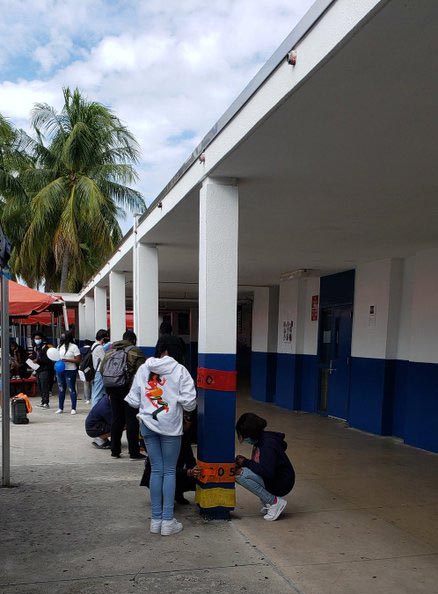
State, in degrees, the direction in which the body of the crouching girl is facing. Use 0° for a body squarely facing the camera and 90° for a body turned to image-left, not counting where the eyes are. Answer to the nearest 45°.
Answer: approximately 90°

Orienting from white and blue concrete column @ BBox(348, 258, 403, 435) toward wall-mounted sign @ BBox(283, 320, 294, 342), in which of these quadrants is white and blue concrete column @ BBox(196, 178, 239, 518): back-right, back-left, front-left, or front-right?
back-left

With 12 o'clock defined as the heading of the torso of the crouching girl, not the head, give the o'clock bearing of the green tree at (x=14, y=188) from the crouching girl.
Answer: The green tree is roughly at 2 o'clock from the crouching girl.

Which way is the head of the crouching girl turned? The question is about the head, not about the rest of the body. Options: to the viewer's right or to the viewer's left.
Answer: to the viewer's left

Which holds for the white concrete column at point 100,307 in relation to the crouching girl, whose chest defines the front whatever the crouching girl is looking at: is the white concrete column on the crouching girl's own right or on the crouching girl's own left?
on the crouching girl's own right

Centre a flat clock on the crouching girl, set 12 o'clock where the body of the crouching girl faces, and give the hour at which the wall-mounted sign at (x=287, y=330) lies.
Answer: The wall-mounted sign is roughly at 3 o'clock from the crouching girl.

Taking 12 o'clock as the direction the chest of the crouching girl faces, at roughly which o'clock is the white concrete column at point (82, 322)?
The white concrete column is roughly at 2 o'clock from the crouching girl.

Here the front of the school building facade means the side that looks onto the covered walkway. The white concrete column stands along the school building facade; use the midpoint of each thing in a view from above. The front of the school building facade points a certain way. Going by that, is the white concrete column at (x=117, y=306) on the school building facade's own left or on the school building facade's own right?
on the school building facade's own right

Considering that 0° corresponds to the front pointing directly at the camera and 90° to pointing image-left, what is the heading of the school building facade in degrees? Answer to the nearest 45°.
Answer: approximately 45°

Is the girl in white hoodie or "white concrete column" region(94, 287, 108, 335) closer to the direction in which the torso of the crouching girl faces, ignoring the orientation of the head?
the girl in white hoodie

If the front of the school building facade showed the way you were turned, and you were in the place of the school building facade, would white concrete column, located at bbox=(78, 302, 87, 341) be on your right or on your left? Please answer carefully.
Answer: on your right
